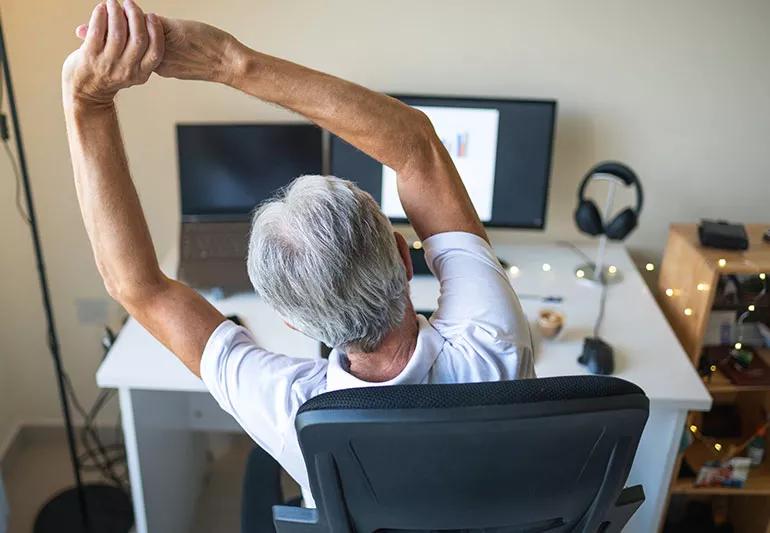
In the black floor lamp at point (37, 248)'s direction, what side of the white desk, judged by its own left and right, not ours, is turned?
right

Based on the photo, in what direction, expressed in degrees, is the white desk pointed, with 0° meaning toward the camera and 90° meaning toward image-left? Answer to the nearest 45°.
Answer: approximately 0°

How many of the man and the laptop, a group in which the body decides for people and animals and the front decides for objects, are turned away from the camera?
1

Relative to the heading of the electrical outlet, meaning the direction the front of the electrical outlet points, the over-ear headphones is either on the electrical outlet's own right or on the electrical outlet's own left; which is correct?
on the electrical outlet's own left

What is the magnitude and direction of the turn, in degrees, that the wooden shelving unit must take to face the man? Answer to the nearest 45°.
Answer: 0° — it already faces them

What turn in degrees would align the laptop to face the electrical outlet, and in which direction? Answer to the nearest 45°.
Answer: approximately 135° to its right

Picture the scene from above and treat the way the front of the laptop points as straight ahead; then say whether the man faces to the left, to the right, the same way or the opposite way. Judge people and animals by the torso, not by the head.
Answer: the opposite way

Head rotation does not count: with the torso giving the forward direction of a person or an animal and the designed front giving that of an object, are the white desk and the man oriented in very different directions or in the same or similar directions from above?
very different directions

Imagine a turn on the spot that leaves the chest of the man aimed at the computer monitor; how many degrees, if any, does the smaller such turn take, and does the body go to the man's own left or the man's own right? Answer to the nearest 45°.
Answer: approximately 45° to the man's own right

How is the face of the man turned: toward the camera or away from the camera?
away from the camera

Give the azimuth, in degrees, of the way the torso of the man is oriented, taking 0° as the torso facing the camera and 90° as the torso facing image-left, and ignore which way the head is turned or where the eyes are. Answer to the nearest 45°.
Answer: approximately 180°

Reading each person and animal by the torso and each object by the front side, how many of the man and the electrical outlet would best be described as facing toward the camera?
1
